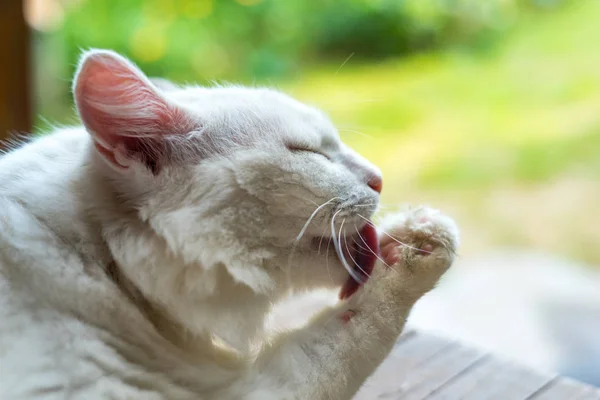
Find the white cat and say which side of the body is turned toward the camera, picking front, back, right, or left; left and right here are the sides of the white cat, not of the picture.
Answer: right

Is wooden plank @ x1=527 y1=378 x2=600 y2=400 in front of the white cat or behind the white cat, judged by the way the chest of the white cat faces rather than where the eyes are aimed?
in front
